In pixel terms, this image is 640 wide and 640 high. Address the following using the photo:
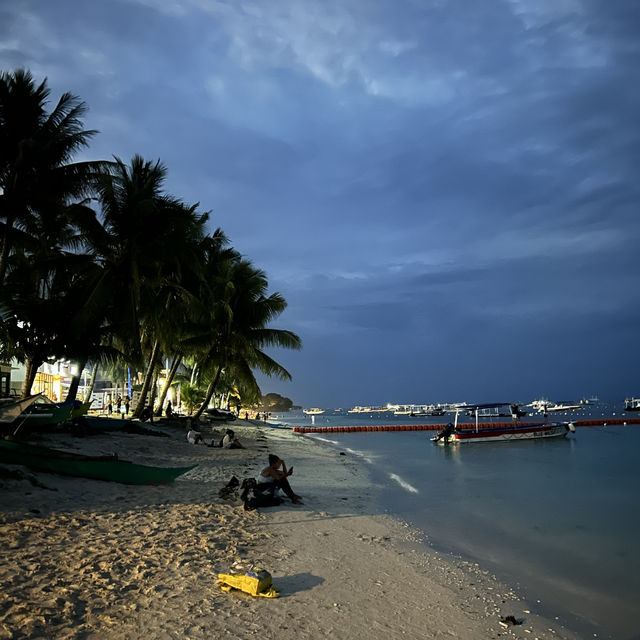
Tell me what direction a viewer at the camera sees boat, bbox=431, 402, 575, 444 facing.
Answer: facing to the right of the viewer

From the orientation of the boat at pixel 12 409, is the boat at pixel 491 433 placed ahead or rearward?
ahead

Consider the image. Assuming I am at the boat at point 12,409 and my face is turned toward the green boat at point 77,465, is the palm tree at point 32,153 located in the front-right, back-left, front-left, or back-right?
back-left

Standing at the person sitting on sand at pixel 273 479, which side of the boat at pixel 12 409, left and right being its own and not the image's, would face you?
front

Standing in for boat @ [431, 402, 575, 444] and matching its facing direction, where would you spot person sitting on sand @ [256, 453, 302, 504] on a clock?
The person sitting on sand is roughly at 3 o'clock from the boat.

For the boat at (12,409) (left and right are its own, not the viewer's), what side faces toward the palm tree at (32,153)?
left

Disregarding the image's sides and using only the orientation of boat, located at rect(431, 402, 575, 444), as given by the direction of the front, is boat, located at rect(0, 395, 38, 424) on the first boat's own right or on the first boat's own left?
on the first boat's own right

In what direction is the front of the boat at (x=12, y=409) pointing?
to the viewer's right

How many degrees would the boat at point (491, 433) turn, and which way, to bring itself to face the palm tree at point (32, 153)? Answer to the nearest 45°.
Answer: approximately 135° to its right

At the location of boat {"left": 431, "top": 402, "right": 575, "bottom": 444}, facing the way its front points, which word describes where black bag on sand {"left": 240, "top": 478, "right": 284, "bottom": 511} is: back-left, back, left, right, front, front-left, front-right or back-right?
right

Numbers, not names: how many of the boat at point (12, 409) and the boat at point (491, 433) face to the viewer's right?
2

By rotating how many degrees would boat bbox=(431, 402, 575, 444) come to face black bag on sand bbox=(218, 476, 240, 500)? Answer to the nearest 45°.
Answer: approximately 90° to its right
